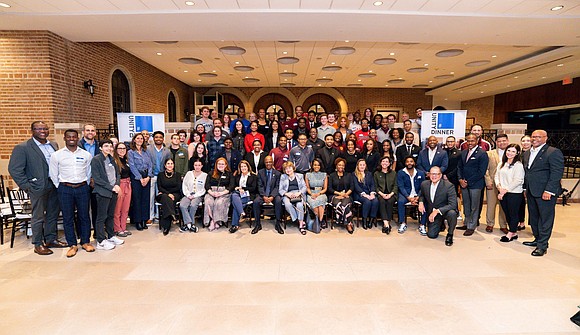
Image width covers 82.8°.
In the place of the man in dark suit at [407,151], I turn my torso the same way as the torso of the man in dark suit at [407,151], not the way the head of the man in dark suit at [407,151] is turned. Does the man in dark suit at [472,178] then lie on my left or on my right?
on my left

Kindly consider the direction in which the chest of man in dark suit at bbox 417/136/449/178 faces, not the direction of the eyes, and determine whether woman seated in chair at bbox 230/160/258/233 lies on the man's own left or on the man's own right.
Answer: on the man's own right

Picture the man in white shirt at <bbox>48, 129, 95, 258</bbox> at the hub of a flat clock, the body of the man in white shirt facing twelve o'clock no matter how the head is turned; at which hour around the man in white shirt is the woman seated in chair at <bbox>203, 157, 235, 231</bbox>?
The woman seated in chair is roughly at 9 o'clock from the man in white shirt.

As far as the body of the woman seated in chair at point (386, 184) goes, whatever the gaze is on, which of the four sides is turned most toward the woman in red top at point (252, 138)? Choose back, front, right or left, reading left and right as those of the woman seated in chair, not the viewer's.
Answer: right

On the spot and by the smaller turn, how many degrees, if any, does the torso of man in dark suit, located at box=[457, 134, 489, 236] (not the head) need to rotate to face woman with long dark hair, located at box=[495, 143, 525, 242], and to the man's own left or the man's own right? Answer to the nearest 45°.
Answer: approximately 135° to the man's own left

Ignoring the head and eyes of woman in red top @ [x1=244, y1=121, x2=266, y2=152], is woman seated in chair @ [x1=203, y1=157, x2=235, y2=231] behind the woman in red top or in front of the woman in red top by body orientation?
in front

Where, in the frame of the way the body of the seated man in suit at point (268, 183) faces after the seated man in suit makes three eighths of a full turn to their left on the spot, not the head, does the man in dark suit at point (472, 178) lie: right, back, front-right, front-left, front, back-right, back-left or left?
front-right

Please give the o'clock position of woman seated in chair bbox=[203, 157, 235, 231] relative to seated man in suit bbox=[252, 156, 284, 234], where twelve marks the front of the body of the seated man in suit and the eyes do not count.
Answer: The woman seated in chair is roughly at 3 o'clock from the seated man in suit.

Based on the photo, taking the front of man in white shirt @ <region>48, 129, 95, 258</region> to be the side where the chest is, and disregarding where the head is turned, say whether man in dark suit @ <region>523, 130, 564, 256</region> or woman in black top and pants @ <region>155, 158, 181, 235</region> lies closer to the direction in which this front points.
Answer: the man in dark suit

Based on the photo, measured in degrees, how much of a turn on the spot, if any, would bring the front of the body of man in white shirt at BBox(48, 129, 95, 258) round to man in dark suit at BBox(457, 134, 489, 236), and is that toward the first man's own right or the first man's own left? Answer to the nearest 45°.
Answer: approximately 45° to the first man's own left
